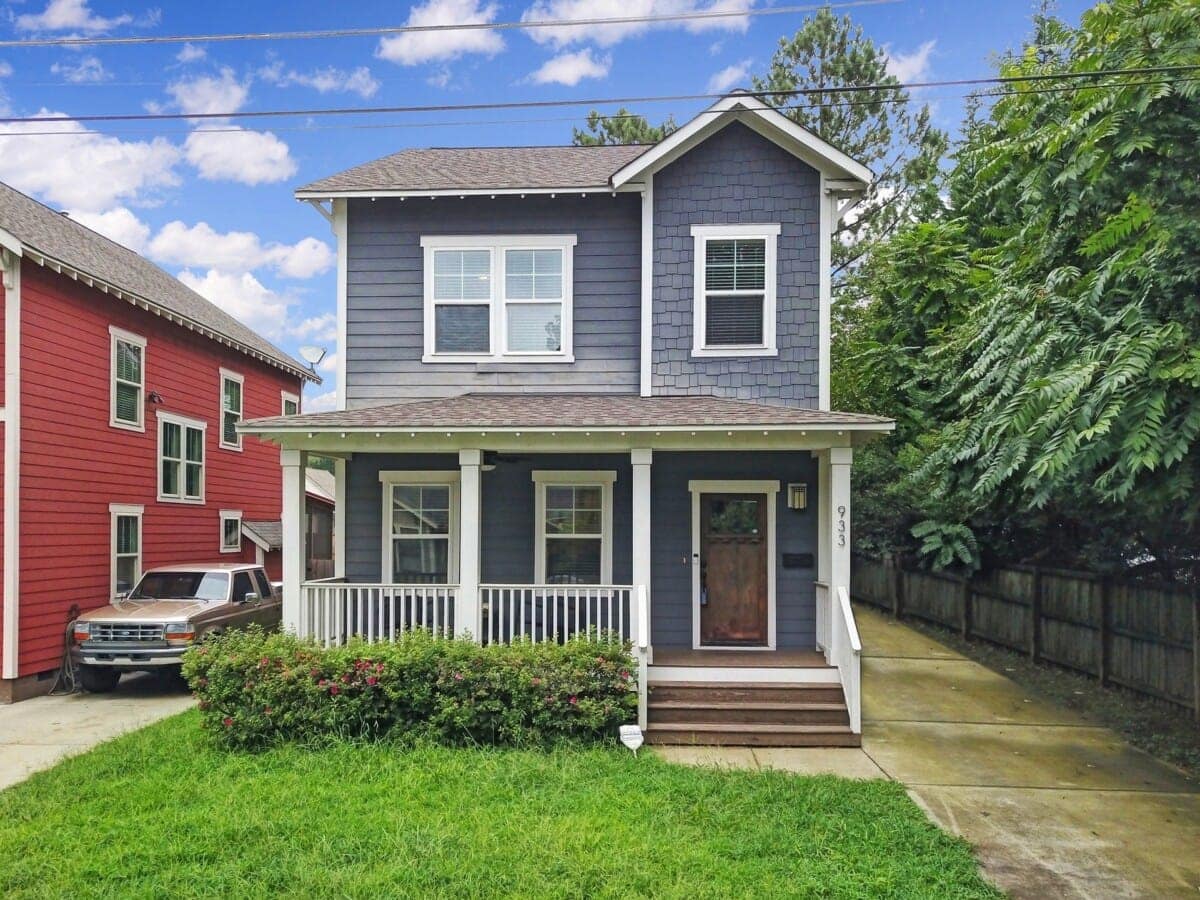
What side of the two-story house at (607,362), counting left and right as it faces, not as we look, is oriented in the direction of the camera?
front

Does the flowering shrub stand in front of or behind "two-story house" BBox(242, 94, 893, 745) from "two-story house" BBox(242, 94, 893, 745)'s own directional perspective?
in front

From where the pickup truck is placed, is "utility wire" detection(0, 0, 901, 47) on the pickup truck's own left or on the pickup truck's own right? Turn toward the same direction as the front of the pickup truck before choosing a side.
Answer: on the pickup truck's own left

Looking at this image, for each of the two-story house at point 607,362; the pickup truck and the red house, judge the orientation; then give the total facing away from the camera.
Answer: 0

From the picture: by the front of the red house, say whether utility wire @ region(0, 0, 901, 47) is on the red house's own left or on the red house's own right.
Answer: on the red house's own left

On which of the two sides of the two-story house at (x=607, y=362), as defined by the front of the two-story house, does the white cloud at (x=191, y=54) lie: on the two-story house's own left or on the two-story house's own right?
on the two-story house's own right

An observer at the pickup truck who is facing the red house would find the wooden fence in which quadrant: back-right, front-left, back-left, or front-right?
back-right

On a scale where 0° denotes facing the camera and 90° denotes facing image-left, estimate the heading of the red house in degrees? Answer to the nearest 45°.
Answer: approximately 45°

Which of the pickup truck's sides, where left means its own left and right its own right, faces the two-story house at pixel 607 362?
left

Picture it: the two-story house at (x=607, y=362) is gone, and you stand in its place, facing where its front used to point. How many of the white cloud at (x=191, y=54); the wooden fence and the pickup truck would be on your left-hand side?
1

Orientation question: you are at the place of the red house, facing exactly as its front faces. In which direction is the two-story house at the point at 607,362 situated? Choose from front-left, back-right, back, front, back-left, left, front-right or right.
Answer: left

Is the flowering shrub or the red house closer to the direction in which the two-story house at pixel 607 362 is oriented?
the flowering shrub
